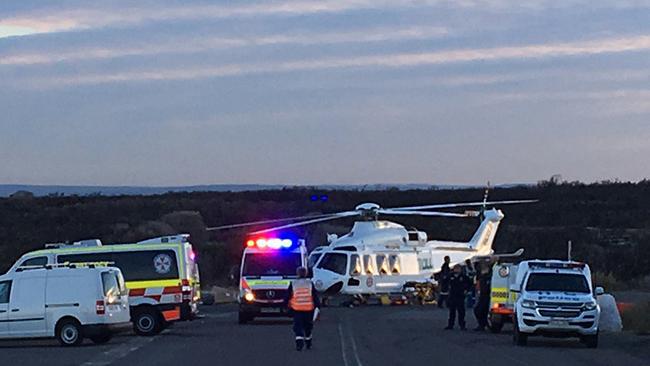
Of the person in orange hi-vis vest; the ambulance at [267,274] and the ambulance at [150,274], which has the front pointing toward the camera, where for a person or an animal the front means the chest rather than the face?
the ambulance at [267,274]

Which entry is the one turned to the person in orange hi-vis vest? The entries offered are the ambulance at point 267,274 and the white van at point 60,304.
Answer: the ambulance

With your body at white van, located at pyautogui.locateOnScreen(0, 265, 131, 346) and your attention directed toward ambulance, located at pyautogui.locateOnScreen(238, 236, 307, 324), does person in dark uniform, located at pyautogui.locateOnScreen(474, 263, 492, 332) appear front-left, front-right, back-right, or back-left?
front-right

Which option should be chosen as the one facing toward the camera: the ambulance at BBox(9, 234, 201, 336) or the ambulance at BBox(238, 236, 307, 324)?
the ambulance at BBox(238, 236, 307, 324)

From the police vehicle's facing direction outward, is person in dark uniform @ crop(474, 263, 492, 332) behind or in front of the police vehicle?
behind

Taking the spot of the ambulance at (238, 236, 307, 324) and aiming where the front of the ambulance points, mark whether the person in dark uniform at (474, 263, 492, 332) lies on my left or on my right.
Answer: on my left

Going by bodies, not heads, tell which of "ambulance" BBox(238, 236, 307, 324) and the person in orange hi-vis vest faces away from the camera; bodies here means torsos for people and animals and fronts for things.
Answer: the person in orange hi-vis vest

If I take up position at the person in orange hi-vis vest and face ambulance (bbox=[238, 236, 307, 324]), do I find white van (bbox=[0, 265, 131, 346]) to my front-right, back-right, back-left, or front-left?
front-left

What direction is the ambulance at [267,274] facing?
toward the camera

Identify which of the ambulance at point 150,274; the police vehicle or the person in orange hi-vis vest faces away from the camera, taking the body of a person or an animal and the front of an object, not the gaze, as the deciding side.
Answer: the person in orange hi-vis vest

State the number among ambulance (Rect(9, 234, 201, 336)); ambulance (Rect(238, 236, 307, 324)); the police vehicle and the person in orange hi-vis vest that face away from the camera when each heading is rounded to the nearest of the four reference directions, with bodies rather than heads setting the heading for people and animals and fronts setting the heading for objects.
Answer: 1

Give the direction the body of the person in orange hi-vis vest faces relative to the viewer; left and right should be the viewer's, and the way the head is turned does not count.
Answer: facing away from the viewer
